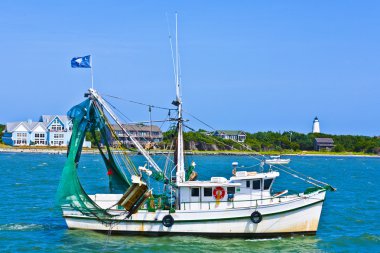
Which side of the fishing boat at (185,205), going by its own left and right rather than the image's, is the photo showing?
right
